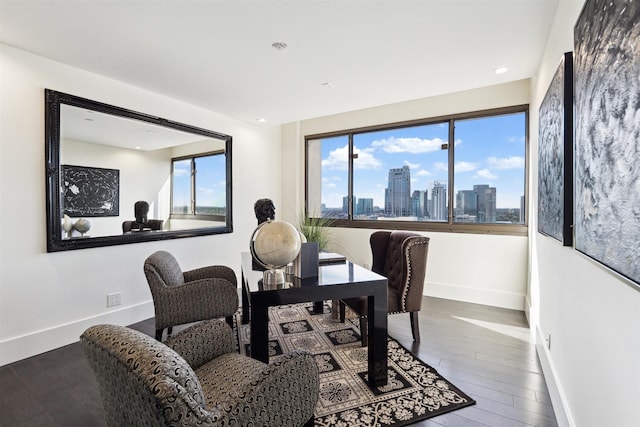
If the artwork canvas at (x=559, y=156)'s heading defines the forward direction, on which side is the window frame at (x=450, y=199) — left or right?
on its right

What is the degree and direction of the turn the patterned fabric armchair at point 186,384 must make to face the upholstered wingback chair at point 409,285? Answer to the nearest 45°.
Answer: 0° — it already faces it

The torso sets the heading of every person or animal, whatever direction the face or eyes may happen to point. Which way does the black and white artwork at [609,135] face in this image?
to the viewer's left

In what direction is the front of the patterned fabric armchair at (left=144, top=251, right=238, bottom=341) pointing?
to the viewer's right

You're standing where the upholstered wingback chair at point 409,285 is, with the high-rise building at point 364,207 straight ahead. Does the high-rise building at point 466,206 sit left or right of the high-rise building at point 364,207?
right

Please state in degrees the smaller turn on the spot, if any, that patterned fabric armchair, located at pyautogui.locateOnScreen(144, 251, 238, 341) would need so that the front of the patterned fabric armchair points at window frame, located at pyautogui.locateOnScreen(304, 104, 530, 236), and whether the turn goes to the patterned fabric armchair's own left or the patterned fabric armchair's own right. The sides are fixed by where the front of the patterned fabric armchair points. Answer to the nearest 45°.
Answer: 0° — it already faces it

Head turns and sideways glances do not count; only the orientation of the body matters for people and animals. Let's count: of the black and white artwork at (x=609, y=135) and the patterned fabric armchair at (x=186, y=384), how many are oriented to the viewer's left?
1

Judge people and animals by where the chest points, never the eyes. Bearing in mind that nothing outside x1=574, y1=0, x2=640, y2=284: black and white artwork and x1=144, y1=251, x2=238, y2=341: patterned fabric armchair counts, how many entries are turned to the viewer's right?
1

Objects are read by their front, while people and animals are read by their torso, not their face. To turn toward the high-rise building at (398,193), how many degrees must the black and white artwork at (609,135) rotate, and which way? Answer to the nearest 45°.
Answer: approximately 45° to its right

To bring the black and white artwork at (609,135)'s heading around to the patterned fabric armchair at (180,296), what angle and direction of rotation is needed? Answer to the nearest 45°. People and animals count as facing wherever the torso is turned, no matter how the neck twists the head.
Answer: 0° — it already faces it

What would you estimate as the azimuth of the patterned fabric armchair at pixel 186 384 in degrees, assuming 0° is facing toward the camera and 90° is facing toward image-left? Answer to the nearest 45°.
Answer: approximately 225°

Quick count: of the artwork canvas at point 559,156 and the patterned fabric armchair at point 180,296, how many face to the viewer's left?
1

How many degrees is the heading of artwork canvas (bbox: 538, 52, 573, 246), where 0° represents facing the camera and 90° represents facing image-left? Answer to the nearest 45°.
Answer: approximately 90°
